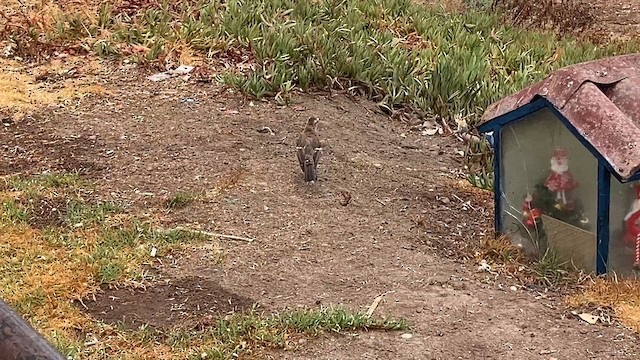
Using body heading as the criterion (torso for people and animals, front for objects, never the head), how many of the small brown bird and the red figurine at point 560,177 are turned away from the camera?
1

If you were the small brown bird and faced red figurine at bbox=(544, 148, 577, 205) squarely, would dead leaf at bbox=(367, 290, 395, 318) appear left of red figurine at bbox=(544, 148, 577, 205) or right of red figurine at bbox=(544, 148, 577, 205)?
right

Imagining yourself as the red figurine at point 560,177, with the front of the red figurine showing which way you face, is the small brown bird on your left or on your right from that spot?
on your right

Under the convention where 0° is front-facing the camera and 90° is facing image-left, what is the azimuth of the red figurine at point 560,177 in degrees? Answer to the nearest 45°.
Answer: approximately 0°

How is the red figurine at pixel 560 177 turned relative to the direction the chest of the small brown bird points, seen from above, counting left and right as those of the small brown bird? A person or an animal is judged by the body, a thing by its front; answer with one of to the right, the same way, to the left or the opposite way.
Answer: the opposite way

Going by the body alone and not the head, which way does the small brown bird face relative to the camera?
away from the camera

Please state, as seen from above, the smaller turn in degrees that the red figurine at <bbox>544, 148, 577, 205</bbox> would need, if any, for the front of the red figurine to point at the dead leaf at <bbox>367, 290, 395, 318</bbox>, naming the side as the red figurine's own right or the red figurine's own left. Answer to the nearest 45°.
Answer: approximately 45° to the red figurine's own right

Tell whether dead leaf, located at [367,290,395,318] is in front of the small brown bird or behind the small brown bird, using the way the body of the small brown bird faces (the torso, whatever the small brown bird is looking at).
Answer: behind

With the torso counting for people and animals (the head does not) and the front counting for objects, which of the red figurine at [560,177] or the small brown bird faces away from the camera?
the small brown bird
